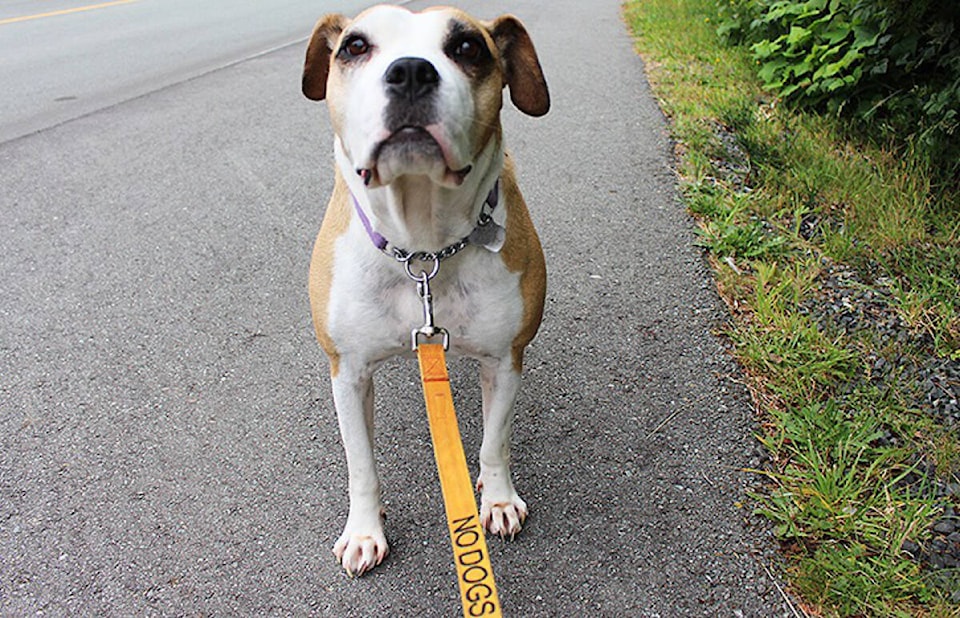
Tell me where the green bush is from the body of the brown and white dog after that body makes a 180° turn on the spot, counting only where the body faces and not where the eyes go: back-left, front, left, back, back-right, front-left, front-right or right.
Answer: front-right

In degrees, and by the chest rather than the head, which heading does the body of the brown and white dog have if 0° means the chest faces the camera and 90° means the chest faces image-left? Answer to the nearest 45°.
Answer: approximately 0°
